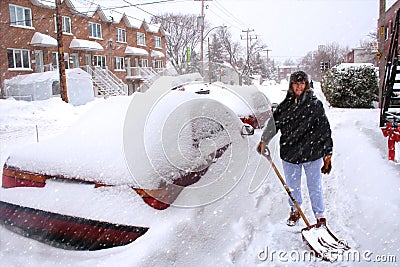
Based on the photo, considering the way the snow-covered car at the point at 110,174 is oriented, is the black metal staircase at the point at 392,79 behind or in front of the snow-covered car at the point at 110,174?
in front

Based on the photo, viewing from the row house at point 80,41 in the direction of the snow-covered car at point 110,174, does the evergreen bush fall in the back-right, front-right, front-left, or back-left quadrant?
front-left

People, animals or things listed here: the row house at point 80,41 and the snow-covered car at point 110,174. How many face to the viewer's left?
0

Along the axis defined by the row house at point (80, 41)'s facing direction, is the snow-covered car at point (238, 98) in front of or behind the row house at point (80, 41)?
in front

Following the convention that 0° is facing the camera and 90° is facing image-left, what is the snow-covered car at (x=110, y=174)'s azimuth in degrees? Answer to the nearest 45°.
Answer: approximately 225°

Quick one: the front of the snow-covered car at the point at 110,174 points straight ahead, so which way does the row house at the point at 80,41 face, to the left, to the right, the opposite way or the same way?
to the right

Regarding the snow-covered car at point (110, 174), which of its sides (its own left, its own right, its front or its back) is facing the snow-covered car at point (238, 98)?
front

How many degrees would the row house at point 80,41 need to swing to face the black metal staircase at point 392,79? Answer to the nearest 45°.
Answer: approximately 45° to its right

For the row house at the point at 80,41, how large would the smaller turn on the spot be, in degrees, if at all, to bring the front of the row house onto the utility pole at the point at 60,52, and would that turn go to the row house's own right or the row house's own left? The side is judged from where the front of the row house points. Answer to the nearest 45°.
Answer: approximately 45° to the row house's own right

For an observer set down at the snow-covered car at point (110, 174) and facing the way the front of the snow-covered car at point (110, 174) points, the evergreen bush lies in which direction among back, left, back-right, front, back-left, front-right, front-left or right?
front

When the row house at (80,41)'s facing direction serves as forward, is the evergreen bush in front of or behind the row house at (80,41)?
in front

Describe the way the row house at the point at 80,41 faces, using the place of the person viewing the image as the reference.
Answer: facing the viewer and to the right of the viewer

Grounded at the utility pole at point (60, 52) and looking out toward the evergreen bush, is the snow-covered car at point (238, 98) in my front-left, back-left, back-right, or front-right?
front-right
